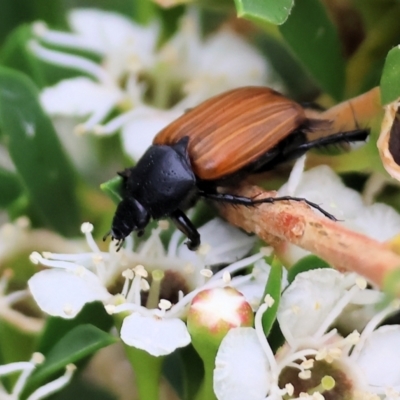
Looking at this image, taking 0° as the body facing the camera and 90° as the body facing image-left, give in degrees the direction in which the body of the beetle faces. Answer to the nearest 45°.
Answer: approximately 45°
